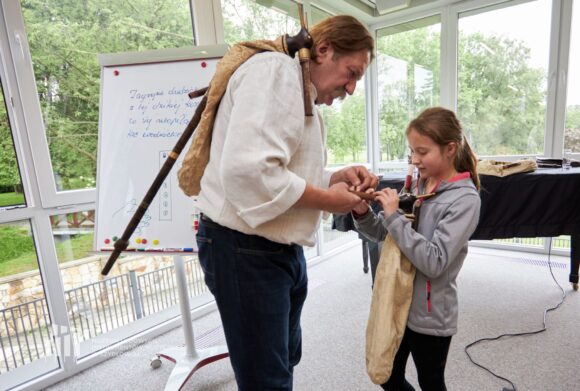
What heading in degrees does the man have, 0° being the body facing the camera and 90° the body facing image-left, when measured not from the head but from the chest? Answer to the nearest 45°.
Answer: approximately 270°

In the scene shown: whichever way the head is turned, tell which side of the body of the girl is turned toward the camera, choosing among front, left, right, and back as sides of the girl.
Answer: left

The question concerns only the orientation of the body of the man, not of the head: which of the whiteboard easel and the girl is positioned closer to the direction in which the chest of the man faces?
the girl

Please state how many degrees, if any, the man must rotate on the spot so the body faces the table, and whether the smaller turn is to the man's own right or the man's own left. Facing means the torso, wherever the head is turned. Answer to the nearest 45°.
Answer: approximately 45° to the man's own left

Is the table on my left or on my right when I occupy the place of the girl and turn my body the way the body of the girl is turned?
on my right

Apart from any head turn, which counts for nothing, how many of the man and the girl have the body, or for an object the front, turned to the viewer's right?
1

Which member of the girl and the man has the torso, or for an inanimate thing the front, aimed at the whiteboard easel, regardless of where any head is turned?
the girl

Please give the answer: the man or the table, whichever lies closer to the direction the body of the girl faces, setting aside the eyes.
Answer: the man

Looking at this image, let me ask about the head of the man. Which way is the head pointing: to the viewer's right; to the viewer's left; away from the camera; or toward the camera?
to the viewer's right

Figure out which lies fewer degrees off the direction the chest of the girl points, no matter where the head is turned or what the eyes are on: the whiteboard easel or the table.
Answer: the whiteboard easel

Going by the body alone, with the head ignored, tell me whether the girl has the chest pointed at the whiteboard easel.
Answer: yes

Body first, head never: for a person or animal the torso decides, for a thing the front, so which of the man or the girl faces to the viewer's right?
the man

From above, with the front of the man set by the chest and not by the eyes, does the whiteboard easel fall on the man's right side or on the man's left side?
on the man's left side

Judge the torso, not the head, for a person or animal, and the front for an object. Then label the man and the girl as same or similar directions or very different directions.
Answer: very different directions
